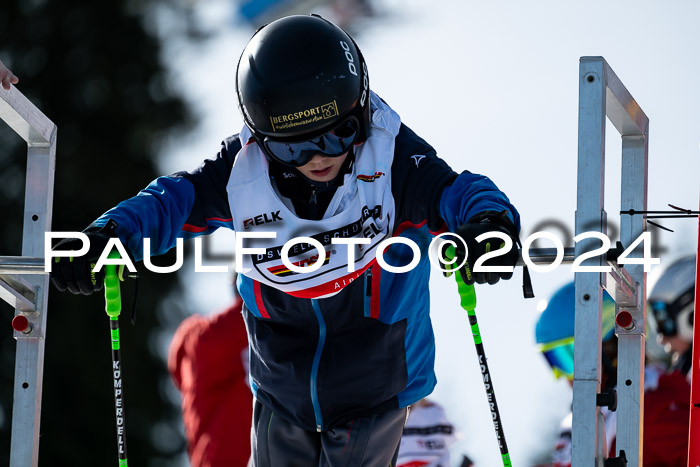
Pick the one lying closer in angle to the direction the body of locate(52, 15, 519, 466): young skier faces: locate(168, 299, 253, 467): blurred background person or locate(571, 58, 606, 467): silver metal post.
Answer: the silver metal post

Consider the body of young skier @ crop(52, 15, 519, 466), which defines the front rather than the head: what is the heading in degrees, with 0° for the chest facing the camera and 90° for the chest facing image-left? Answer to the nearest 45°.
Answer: approximately 0°

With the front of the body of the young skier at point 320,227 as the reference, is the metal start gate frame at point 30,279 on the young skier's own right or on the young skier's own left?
on the young skier's own right

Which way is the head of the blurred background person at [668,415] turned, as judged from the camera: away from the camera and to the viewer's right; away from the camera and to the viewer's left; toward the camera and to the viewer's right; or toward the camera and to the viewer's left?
toward the camera and to the viewer's left

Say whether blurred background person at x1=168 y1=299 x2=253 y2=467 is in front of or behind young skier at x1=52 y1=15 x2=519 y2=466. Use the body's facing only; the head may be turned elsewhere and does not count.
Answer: behind

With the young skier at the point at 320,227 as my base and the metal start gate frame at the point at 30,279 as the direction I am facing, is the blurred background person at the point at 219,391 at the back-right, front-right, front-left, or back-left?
front-right

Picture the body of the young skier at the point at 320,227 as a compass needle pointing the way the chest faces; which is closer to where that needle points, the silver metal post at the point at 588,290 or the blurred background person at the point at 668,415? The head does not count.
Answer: the silver metal post

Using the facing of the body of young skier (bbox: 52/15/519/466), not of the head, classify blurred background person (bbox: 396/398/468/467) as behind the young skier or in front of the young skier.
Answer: behind
